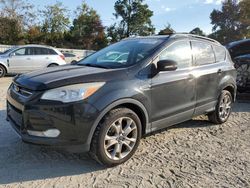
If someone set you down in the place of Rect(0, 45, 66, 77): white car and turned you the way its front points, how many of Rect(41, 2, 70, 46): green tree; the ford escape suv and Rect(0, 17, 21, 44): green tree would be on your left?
1

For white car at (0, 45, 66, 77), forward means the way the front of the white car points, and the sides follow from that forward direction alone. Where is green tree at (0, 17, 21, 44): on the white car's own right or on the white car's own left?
on the white car's own right

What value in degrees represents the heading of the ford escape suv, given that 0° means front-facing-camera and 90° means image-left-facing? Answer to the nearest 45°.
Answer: approximately 45°

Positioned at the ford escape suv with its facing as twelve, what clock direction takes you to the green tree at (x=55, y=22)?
The green tree is roughly at 4 o'clock from the ford escape suv.

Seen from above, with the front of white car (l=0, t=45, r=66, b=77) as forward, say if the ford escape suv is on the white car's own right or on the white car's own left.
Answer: on the white car's own left

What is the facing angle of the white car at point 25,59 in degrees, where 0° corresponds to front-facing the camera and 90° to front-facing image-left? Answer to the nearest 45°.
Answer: approximately 90°

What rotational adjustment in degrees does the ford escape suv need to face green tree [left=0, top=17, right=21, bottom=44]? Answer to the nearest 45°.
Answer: approximately 135° to its right

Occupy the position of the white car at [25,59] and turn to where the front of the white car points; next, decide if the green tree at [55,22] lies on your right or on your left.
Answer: on your right
